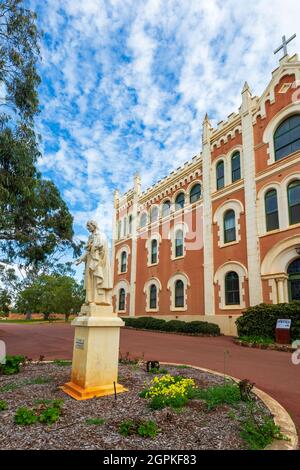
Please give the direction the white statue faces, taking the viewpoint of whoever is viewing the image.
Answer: facing the viewer and to the left of the viewer

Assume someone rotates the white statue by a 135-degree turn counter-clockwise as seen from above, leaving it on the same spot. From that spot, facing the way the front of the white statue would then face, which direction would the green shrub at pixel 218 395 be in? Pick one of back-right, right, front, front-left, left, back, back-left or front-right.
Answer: front-right

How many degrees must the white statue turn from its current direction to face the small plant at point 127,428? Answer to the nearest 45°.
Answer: approximately 45° to its left

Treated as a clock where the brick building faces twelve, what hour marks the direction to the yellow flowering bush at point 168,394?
The yellow flowering bush is roughly at 11 o'clock from the brick building.

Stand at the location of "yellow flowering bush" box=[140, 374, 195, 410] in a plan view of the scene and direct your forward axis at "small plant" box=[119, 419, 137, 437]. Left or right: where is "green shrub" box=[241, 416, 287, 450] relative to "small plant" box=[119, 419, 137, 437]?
left

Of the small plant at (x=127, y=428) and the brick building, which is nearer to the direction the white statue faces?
the small plant

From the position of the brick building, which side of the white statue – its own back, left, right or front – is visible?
back

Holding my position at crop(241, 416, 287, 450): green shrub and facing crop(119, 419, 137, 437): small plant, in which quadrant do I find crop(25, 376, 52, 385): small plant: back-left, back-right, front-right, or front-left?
front-right

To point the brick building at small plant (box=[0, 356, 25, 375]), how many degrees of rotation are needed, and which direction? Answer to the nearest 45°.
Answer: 0° — it already faces it

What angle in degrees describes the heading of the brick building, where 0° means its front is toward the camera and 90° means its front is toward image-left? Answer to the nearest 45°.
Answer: approximately 45°

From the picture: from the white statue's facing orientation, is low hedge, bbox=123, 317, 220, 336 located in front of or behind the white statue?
behind

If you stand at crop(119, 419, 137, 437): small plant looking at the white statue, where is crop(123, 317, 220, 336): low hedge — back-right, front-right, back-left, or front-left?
front-right

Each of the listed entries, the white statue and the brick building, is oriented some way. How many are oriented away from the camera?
0

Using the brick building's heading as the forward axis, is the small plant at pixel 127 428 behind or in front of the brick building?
in front
